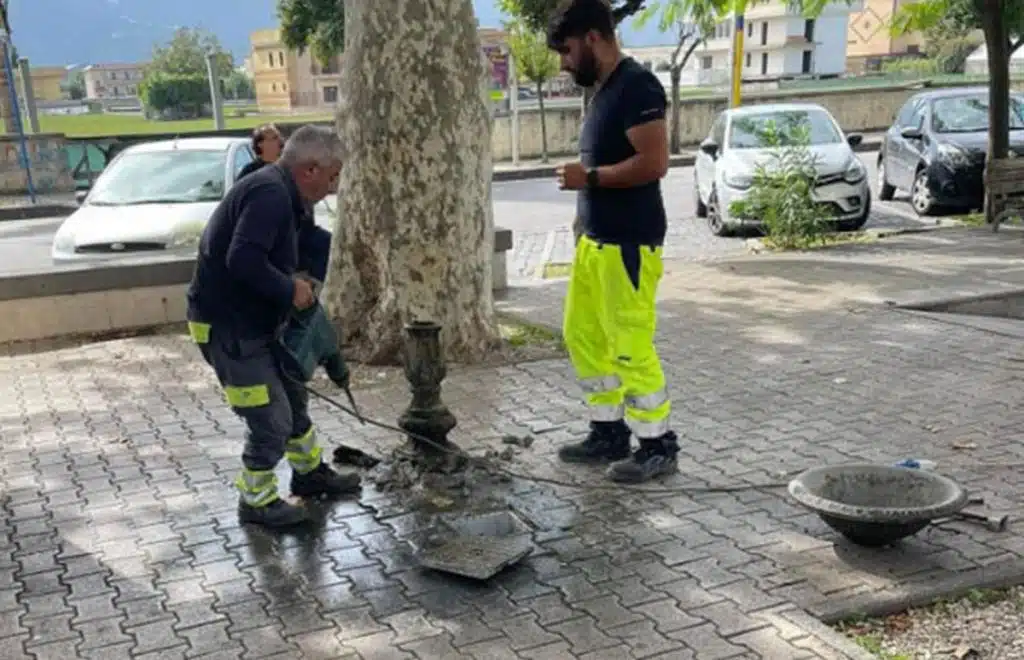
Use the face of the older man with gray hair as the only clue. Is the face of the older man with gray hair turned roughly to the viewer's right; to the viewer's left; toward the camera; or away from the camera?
to the viewer's right

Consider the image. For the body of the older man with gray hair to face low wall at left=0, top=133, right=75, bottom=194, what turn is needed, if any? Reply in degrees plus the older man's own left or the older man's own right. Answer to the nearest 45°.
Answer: approximately 90° to the older man's own left

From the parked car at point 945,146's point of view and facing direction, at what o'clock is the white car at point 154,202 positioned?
The white car is roughly at 3 o'clock from the parked car.

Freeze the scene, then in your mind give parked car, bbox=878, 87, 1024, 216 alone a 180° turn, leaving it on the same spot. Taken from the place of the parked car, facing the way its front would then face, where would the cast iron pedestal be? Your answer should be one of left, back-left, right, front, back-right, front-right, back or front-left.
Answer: back-left

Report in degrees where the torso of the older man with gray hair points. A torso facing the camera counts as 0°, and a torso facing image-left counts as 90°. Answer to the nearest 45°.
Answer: approximately 270°

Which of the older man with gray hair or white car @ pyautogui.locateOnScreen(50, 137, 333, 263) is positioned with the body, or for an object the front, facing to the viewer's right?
the older man with gray hair

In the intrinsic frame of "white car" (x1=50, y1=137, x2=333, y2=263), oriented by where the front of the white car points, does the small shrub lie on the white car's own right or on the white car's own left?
on the white car's own left

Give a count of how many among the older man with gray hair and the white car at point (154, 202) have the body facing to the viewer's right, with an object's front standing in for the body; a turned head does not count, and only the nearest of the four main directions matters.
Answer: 1

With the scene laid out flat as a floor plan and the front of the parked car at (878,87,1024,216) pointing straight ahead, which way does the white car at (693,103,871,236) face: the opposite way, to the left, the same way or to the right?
the same way

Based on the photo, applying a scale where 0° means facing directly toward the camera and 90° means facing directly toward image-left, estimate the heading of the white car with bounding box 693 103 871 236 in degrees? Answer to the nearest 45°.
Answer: approximately 315°

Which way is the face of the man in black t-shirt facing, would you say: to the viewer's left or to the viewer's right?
to the viewer's left

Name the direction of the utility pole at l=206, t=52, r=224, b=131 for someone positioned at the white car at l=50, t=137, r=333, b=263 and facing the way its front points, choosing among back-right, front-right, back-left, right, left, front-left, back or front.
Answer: back-right
